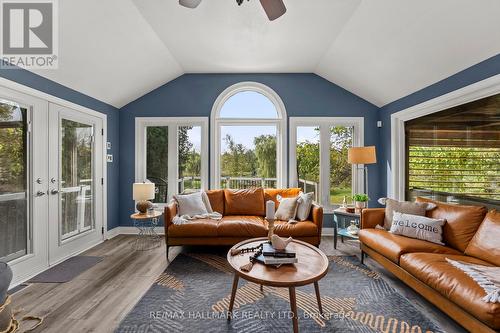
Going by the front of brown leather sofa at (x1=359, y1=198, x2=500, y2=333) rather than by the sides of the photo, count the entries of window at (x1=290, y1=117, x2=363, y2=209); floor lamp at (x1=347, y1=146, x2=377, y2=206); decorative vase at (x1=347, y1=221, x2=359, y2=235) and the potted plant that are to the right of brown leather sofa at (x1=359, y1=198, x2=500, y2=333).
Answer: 4

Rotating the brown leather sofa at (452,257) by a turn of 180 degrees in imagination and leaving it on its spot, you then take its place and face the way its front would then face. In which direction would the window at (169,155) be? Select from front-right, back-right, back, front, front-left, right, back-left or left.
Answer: back-left

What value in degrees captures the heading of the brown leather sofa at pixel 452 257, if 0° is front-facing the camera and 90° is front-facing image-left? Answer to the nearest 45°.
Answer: approximately 45°

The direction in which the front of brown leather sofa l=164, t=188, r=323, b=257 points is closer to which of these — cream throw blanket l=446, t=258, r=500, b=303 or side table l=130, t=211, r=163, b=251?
the cream throw blanket

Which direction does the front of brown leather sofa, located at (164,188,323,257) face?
toward the camera

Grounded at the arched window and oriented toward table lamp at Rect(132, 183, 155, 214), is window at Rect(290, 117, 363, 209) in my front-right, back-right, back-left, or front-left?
back-left

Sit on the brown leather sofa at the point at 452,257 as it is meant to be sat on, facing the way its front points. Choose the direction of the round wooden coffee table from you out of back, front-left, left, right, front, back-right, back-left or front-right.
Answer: front

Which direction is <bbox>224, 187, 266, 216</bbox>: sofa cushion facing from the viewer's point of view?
toward the camera

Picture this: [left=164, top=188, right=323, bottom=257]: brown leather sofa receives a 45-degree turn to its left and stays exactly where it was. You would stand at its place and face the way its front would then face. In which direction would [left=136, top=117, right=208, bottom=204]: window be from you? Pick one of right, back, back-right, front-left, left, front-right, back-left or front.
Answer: back

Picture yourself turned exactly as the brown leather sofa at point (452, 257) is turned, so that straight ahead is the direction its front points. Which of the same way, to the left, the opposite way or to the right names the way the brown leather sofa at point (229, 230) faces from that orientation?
to the left

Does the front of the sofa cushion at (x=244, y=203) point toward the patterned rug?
yes

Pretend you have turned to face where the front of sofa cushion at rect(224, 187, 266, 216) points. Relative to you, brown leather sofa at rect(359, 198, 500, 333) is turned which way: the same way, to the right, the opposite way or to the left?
to the right

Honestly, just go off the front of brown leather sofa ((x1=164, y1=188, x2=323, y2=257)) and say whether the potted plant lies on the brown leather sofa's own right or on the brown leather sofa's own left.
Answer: on the brown leather sofa's own left

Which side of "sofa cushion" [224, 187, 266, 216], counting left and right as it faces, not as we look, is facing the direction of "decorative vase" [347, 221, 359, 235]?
left
